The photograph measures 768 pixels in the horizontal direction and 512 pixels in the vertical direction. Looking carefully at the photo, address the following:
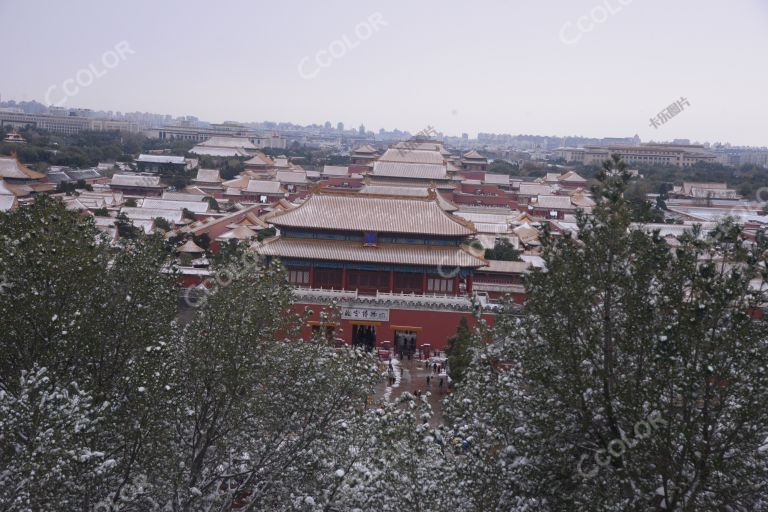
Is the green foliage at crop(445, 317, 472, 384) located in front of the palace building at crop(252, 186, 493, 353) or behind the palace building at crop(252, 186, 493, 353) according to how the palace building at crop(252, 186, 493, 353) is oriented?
in front

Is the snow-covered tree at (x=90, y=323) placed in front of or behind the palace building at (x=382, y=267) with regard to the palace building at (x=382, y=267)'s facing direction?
in front

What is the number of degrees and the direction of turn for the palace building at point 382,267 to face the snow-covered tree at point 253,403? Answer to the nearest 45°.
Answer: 0° — it already faces it

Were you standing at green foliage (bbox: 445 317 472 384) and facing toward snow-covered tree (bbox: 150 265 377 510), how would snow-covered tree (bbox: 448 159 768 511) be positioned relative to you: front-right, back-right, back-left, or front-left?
front-left

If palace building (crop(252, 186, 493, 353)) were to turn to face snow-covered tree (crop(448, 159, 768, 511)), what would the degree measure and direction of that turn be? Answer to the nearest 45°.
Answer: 0° — it already faces it

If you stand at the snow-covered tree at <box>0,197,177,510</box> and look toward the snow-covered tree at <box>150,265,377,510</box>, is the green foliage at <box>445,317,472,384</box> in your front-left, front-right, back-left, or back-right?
front-left

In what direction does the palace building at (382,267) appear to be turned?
toward the camera
